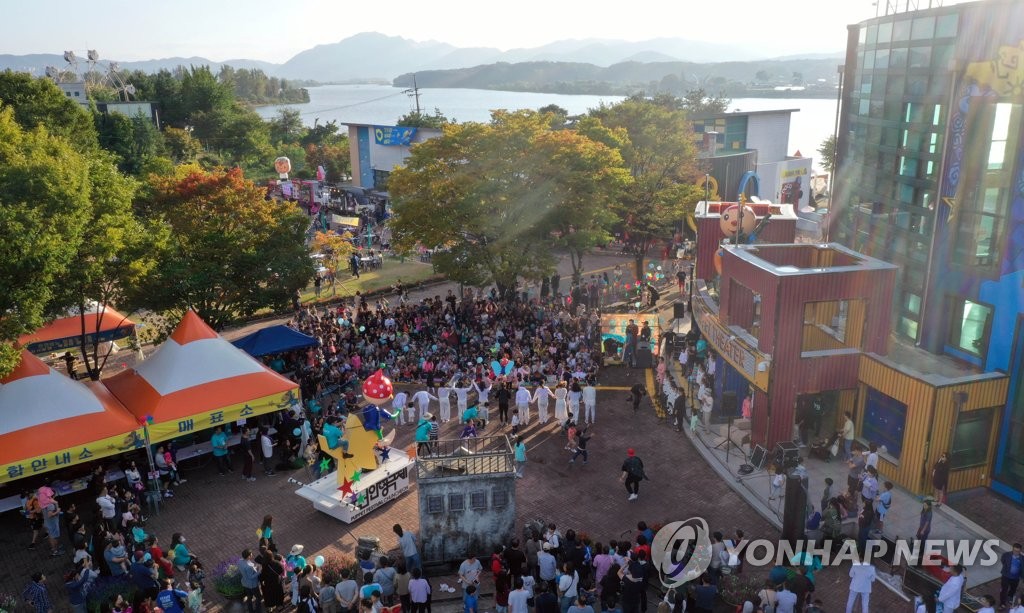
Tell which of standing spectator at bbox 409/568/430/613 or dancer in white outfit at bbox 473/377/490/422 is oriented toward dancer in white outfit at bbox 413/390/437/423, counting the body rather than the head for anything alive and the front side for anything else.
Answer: the standing spectator

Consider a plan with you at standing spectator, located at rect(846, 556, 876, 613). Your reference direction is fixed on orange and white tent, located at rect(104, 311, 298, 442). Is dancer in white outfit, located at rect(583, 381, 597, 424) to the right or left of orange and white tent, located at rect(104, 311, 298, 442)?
right

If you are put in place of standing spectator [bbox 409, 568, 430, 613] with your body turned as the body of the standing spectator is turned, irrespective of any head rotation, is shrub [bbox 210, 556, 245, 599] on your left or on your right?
on your left

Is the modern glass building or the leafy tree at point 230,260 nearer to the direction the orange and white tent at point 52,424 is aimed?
the modern glass building

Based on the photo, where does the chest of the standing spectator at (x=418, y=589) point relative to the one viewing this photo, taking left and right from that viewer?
facing away from the viewer

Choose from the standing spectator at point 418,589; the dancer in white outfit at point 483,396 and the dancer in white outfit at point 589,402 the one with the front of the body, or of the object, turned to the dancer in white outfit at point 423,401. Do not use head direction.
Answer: the standing spectator

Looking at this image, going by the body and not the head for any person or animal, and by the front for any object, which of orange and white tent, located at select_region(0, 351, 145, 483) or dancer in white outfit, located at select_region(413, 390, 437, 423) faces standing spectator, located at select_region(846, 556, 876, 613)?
the orange and white tent

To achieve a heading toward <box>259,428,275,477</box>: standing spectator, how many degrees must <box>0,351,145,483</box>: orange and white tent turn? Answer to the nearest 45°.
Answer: approximately 45° to its left

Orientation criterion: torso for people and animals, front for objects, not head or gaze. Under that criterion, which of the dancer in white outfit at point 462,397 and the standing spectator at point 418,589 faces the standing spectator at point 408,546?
the standing spectator at point 418,589

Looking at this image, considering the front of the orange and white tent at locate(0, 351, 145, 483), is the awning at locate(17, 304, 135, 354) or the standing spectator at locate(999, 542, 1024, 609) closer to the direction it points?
the standing spectator
